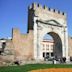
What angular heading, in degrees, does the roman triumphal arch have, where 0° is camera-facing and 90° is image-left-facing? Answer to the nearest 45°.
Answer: approximately 315°

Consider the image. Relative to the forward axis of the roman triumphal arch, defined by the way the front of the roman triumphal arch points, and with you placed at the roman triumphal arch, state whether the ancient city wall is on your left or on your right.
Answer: on your right
